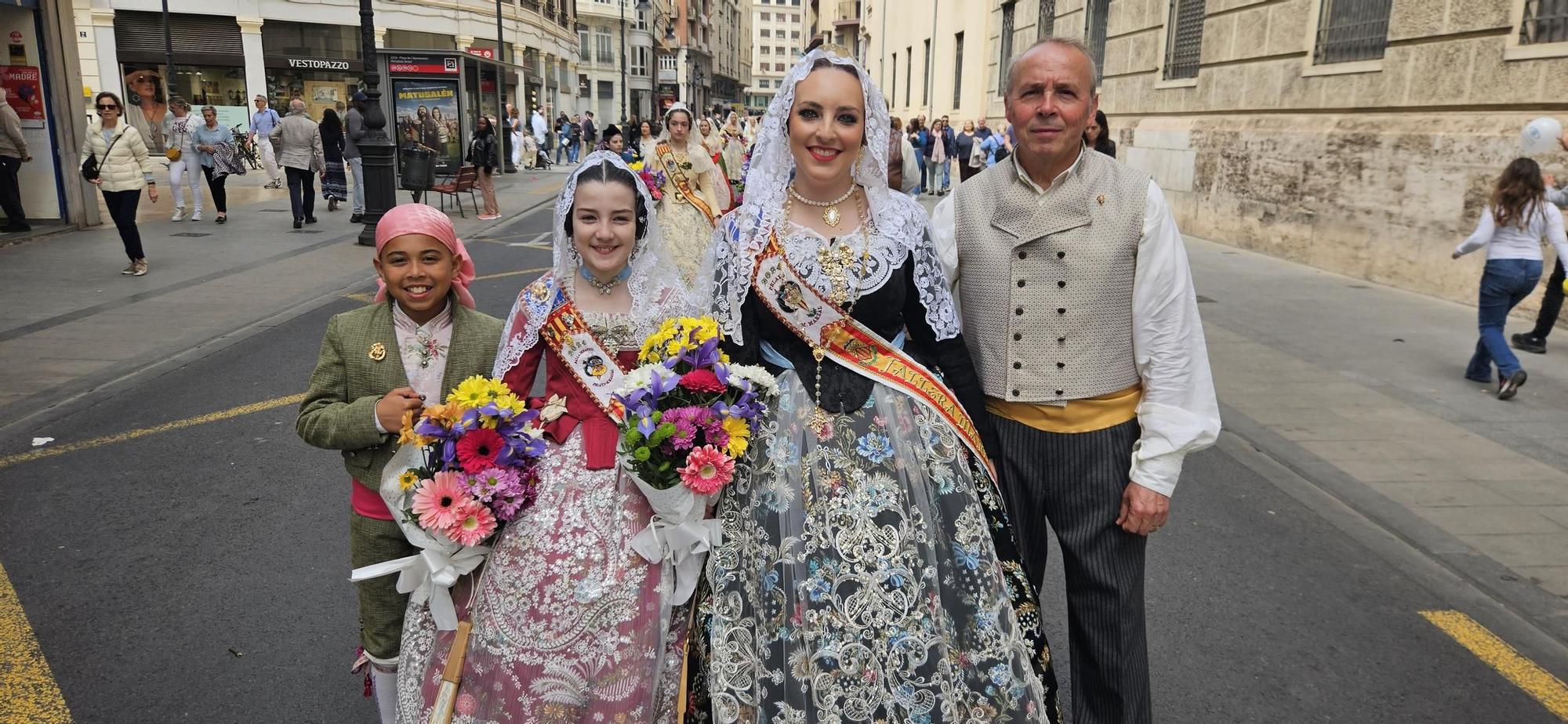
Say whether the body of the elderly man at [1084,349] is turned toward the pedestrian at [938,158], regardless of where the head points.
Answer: no

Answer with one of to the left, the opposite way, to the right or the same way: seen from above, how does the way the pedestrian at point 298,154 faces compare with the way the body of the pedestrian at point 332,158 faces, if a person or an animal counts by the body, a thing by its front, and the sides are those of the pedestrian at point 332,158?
the same way

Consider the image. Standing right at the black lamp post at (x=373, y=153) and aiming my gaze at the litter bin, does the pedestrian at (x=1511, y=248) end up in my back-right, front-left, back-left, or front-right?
back-right

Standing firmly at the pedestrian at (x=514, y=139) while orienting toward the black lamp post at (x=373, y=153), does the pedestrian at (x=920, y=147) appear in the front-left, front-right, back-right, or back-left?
front-left

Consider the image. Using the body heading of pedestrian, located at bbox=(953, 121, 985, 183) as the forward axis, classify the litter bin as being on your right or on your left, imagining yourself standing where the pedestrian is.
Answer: on your right

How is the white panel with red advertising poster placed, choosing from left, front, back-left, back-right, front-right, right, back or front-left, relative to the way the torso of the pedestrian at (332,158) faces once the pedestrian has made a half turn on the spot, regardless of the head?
front-right

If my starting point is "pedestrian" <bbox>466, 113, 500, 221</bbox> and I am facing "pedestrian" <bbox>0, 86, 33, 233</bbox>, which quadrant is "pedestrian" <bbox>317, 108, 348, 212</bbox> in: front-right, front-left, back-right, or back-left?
front-right

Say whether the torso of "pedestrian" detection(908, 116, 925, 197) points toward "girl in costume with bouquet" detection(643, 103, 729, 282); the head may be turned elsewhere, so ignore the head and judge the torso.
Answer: no

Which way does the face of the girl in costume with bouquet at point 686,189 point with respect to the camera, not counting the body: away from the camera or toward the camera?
toward the camera

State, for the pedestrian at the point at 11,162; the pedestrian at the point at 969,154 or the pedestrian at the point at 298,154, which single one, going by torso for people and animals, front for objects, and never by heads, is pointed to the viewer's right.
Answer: the pedestrian at the point at 11,162

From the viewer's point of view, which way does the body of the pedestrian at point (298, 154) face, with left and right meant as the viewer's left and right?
facing away from the viewer

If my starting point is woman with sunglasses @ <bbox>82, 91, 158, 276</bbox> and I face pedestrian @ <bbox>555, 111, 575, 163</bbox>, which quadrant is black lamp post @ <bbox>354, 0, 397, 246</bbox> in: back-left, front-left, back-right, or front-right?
front-right

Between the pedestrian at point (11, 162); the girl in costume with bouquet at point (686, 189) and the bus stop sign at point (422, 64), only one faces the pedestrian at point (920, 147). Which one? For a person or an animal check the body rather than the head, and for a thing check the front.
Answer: the pedestrian at point (11, 162)

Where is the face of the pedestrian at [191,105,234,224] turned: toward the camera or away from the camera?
toward the camera

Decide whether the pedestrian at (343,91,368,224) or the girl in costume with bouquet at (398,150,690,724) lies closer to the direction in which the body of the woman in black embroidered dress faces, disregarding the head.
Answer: the girl in costume with bouquet

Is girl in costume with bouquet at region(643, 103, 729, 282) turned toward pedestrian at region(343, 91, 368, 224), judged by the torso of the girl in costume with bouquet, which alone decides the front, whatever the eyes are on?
no
